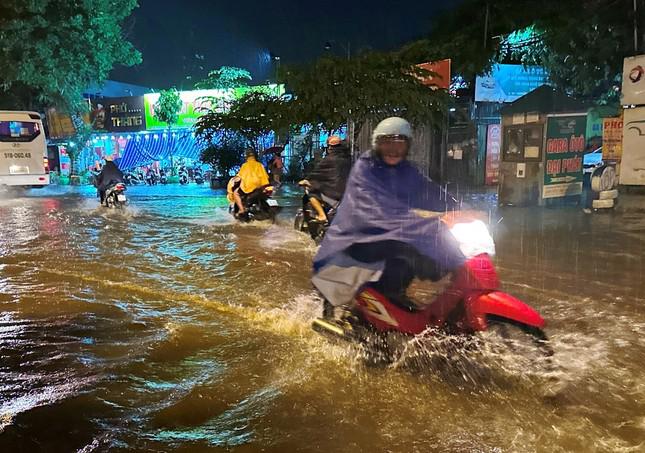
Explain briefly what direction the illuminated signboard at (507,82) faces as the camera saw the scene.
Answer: facing the viewer

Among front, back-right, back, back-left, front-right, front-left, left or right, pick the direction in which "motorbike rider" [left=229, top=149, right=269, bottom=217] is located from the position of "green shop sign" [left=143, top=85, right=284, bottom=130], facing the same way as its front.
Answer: front

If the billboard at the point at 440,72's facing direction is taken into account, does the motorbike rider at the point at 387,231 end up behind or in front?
in front

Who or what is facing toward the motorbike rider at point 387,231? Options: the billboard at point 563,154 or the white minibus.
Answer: the billboard

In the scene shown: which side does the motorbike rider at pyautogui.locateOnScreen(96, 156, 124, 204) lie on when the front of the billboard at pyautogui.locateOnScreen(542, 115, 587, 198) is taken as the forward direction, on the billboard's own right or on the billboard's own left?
on the billboard's own right

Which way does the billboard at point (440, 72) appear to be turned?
toward the camera

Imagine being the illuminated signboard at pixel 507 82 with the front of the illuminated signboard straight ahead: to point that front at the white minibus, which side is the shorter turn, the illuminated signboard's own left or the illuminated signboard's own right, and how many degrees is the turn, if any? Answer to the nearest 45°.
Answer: approximately 90° to the illuminated signboard's own right

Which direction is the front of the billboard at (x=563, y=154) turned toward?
toward the camera

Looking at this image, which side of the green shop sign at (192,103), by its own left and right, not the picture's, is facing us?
front
